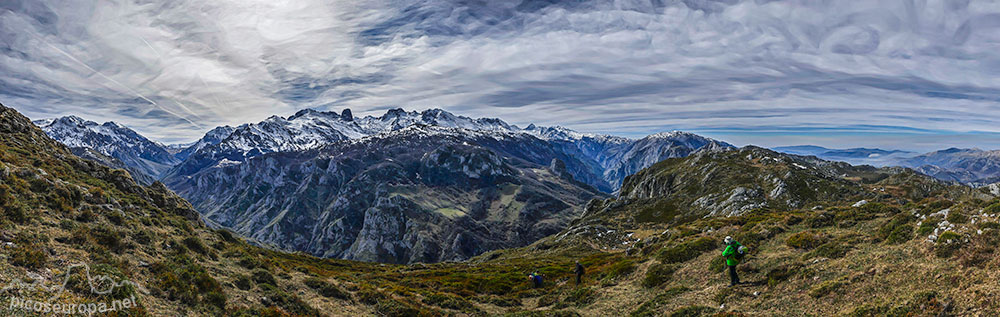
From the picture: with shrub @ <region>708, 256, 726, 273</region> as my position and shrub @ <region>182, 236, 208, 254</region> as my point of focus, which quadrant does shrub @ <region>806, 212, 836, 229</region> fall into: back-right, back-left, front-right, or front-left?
back-right

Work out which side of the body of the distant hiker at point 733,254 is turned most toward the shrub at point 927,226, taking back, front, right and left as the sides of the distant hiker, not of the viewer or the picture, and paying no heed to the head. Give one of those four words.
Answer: back

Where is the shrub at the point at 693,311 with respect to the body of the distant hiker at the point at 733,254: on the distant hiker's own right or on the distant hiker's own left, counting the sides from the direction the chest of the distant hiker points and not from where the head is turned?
on the distant hiker's own left

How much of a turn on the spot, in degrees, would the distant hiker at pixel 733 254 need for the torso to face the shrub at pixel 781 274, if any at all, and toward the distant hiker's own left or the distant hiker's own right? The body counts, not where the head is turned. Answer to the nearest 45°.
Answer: approximately 180°

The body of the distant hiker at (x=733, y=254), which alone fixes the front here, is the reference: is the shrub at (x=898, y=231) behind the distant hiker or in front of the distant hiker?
behind

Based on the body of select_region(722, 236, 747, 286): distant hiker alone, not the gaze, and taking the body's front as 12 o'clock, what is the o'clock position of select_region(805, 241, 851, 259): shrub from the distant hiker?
The shrub is roughly at 5 o'clock from the distant hiker.

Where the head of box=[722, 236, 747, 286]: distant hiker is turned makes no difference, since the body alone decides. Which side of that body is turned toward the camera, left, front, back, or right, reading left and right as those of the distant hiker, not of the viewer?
left

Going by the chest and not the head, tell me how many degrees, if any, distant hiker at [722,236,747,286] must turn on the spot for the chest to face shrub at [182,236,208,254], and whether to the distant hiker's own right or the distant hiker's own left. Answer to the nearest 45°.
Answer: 0° — they already face it
